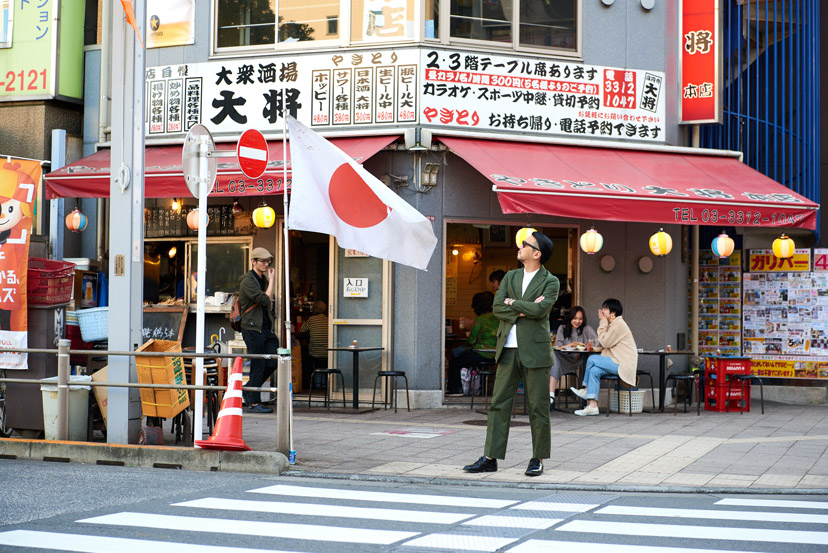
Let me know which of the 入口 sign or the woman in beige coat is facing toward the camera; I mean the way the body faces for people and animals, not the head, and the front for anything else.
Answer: the 入口 sign

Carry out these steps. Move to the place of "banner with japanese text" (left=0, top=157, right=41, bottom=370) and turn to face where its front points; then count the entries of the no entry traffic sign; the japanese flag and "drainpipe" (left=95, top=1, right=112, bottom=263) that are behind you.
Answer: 1

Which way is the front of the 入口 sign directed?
toward the camera

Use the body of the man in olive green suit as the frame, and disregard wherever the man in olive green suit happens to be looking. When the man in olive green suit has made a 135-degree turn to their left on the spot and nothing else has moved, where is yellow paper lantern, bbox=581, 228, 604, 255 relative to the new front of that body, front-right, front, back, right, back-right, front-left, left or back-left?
left

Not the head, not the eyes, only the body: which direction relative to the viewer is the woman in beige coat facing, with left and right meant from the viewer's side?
facing to the left of the viewer

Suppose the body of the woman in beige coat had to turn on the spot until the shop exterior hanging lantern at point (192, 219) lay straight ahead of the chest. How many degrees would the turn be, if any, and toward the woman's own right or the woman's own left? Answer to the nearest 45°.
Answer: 0° — they already face it

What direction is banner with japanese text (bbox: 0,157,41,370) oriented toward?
toward the camera

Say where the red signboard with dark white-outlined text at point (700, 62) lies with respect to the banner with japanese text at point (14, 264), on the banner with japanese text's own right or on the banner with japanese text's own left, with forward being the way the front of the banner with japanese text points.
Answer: on the banner with japanese text's own left

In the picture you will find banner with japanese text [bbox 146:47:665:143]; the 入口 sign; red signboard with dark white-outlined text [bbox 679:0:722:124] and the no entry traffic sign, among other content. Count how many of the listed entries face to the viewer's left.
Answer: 0

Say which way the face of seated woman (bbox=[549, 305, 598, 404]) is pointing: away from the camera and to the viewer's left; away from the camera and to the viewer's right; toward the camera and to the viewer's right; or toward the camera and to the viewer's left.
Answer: toward the camera and to the viewer's right

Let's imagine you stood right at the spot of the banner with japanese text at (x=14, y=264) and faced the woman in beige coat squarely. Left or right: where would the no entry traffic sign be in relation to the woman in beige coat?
right

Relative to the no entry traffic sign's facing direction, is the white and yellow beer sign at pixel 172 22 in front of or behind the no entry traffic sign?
behind

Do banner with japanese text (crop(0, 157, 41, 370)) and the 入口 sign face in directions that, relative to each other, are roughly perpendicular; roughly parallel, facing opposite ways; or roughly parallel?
roughly parallel

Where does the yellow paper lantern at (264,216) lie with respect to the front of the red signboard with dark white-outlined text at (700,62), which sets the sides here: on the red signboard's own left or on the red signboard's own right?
on the red signboard's own right

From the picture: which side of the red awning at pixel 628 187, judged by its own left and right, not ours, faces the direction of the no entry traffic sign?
right

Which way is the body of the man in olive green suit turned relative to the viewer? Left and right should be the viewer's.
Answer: facing the viewer and to the left of the viewer
